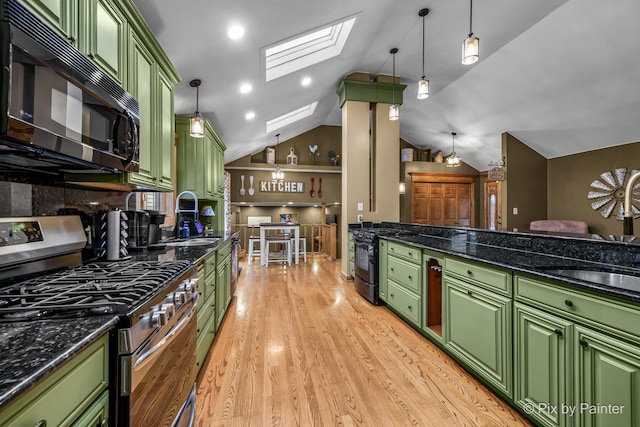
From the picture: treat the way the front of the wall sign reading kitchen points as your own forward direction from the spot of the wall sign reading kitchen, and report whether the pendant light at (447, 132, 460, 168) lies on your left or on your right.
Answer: on your left

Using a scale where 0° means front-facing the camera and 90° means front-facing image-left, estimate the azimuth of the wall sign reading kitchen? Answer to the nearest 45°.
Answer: approximately 0°

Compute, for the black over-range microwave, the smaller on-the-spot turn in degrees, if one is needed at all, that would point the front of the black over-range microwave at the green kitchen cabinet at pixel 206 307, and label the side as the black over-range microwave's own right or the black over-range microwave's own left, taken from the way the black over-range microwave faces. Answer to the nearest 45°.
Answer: approximately 90° to the black over-range microwave's own left

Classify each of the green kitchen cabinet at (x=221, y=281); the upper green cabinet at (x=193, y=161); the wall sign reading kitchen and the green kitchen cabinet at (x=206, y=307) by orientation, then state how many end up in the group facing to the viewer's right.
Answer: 3

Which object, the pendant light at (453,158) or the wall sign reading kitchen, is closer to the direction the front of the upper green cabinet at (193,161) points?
the pendant light

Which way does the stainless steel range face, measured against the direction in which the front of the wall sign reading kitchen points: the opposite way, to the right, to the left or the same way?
to the left

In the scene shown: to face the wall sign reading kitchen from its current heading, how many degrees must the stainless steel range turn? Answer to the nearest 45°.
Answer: approximately 90° to its left

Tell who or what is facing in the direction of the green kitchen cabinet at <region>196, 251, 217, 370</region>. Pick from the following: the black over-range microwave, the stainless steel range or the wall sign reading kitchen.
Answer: the wall sign reading kitchen

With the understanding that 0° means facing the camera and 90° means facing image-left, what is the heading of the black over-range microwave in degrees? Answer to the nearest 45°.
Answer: approximately 315°

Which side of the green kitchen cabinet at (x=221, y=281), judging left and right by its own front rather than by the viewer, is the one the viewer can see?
right

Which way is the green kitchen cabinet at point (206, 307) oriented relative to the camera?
to the viewer's right

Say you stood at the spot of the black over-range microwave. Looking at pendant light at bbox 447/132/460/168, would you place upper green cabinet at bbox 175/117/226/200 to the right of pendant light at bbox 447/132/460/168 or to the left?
left

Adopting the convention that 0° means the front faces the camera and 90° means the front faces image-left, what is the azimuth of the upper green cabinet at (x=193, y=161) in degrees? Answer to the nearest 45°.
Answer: approximately 270°

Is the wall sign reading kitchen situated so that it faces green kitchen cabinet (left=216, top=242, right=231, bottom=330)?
yes

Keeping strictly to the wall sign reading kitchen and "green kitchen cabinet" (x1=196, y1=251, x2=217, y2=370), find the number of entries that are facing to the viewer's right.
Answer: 1
